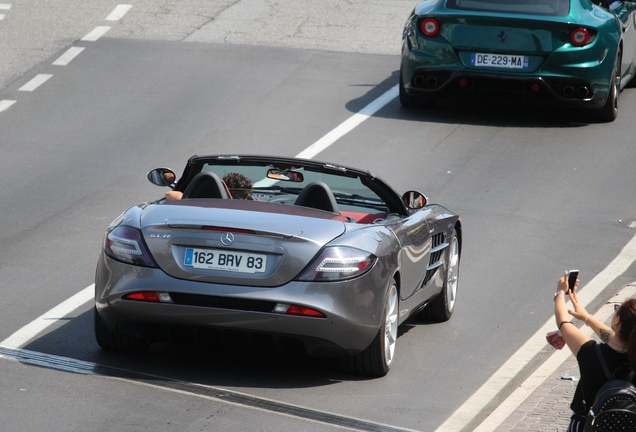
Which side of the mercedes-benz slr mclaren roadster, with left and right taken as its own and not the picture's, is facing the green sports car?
front

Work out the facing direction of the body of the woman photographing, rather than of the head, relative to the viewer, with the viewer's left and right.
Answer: facing away from the viewer and to the left of the viewer

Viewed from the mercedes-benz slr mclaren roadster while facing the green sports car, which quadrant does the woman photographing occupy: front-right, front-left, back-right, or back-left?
back-right

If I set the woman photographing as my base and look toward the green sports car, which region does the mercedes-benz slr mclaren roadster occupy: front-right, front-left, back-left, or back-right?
front-left

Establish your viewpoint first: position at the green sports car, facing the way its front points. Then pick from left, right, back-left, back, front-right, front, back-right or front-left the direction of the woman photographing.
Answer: back

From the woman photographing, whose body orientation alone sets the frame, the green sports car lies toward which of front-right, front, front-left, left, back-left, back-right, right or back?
front-right

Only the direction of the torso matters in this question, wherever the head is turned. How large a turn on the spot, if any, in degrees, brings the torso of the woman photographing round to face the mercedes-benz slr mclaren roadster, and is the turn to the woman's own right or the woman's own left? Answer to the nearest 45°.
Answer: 0° — they already face it

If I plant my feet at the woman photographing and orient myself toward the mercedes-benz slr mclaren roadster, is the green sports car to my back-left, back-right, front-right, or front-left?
front-right

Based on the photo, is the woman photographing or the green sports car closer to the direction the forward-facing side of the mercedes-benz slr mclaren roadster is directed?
the green sports car

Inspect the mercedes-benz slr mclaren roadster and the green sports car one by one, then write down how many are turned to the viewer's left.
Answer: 0

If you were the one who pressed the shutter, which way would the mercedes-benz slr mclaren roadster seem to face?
facing away from the viewer and to the right of the viewer

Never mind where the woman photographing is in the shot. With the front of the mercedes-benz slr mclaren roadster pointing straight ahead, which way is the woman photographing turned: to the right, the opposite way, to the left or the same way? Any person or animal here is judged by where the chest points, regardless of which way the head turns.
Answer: to the left

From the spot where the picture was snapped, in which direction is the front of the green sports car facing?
facing away from the viewer

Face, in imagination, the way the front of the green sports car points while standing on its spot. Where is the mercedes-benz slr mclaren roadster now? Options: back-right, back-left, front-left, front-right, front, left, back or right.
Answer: back
